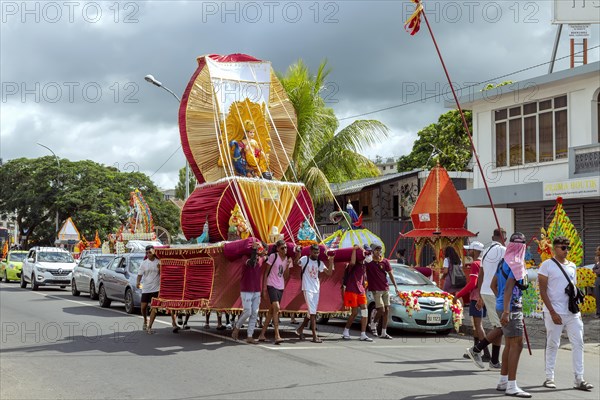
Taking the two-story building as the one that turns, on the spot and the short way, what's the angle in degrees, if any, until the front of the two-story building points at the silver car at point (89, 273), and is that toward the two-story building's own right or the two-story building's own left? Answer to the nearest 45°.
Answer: approximately 45° to the two-story building's own right

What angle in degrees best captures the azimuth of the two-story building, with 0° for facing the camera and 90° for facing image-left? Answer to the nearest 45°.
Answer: approximately 45°

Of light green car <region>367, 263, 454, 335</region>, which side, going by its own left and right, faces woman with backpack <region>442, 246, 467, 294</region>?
left

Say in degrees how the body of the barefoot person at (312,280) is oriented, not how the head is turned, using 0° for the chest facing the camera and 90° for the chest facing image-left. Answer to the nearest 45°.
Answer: approximately 315°

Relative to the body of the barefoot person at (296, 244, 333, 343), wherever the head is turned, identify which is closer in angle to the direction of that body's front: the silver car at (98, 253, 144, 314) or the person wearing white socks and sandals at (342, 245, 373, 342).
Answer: the person wearing white socks and sandals
